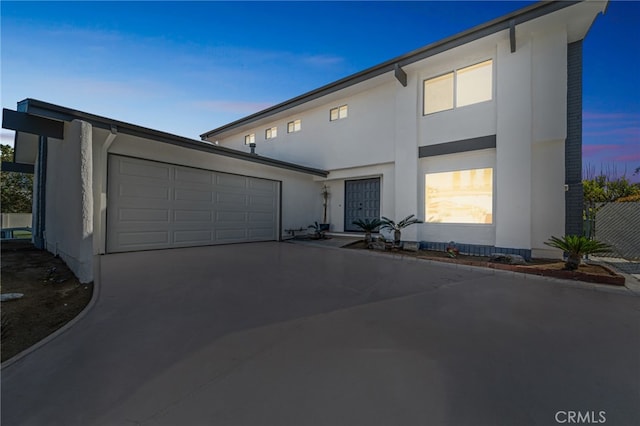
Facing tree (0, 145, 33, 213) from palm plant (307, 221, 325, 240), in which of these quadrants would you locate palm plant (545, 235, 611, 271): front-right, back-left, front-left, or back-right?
back-left

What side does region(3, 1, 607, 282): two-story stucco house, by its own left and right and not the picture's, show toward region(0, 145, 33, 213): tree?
right
